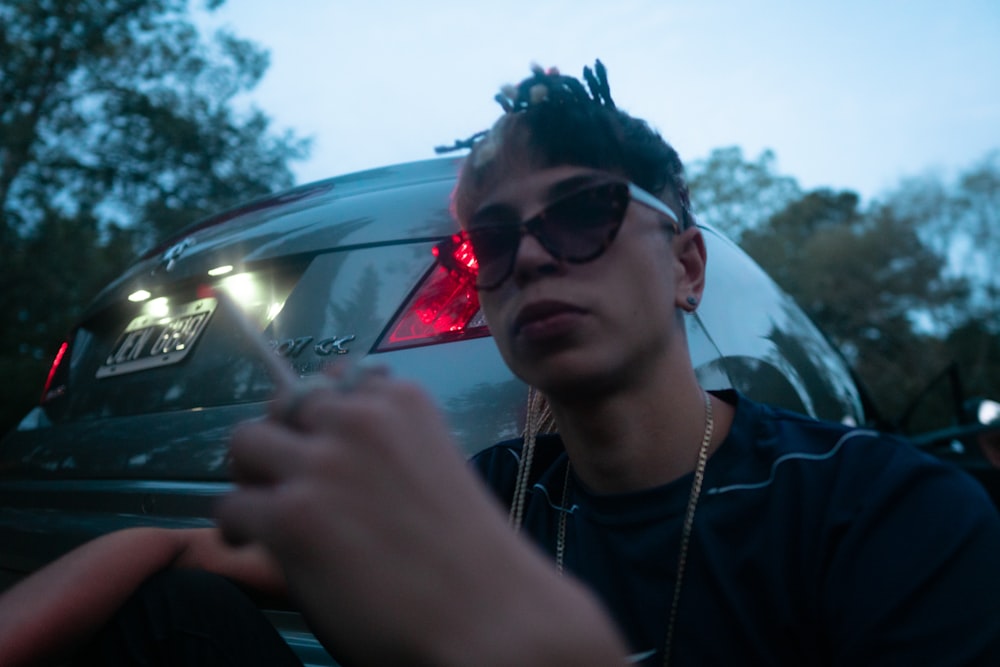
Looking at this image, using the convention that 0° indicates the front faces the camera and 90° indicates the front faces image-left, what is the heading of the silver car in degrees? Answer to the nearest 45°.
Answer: approximately 225°

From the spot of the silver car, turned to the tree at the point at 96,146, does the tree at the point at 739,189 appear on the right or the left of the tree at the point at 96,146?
right

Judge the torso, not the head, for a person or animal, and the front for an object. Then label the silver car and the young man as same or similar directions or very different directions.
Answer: very different directions

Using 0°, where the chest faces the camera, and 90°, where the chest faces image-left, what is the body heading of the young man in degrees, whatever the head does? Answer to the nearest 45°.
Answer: approximately 45°

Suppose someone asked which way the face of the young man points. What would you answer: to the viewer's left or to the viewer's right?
to the viewer's left

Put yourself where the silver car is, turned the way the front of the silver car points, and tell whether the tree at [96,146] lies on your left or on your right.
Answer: on your left
